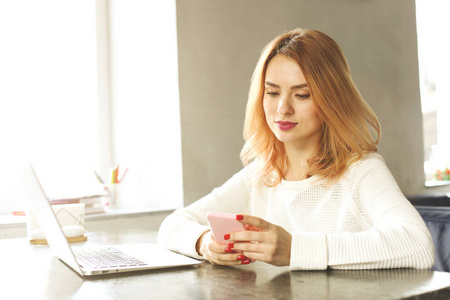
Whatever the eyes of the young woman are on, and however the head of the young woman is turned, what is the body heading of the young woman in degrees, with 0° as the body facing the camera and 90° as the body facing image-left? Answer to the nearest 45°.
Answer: approximately 45°

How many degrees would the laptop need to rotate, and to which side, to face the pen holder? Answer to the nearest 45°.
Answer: approximately 90° to its left

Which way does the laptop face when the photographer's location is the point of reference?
facing to the right of the viewer

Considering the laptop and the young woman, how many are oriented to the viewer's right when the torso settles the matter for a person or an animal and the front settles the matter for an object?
1

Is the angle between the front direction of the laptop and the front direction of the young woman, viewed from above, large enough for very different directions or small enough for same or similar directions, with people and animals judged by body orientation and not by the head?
very different directions

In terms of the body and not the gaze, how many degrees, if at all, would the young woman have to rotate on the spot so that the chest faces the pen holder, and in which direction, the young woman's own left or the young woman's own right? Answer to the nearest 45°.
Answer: approximately 90° to the young woman's own right
